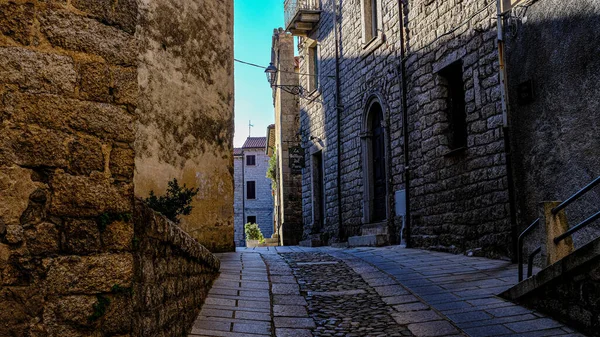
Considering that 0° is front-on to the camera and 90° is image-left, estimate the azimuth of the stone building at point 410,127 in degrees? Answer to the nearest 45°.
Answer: approximately 45°

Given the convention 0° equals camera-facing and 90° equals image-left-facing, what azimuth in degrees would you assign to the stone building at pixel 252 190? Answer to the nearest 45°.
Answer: approximately 0°

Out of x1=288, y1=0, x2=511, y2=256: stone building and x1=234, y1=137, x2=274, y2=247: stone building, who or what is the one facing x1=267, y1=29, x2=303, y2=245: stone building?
x1=234, y1=137, x2=274, y2=247: stone building

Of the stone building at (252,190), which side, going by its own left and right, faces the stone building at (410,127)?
front

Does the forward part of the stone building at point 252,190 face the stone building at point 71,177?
yes

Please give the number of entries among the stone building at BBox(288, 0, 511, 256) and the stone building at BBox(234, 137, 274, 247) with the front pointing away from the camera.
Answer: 0

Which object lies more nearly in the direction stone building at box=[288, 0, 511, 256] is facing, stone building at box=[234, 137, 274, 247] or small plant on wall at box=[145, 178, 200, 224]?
the small plant on wall

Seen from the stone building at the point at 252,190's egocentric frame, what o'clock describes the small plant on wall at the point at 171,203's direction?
The small plant on wall is roughly at 12 o'clock from the stone building.

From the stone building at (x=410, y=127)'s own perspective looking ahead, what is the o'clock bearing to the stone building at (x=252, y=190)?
the stone building at (x=252, y=190) is roughly at 4 o'clock from the stone building at (x=410, y=127).
